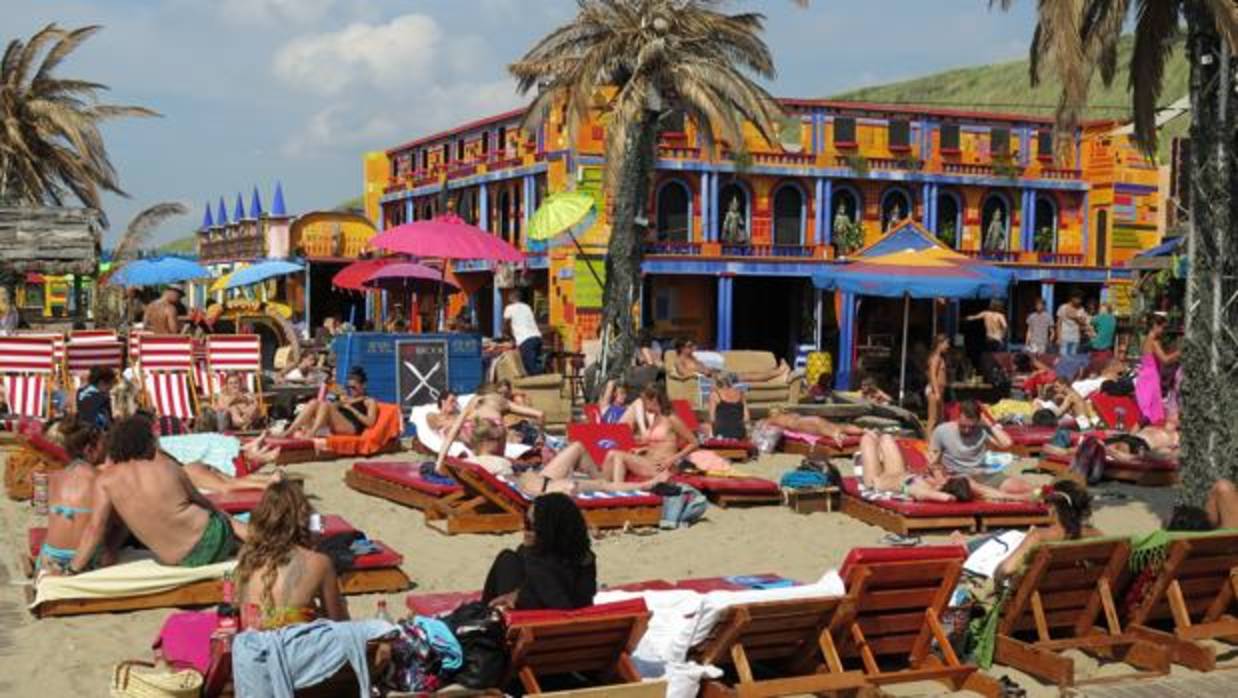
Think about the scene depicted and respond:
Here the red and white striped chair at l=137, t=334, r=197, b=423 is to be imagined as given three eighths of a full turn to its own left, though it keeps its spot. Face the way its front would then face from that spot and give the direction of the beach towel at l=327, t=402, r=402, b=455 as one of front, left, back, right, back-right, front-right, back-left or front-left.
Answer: right

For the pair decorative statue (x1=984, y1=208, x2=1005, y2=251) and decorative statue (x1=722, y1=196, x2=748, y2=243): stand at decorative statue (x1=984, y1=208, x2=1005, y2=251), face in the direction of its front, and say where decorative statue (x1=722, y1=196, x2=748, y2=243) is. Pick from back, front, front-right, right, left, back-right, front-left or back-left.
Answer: front-right

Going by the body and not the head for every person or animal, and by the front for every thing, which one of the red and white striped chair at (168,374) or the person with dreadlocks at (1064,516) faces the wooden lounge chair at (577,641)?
the red and white striped chair

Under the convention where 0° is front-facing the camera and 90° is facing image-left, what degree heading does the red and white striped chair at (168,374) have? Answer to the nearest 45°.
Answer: approximately 0°

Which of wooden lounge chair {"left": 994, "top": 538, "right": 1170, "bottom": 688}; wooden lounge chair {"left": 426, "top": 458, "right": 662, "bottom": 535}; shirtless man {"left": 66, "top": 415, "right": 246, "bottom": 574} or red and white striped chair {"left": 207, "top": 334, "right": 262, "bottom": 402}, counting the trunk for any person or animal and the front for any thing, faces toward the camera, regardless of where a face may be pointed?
the red and white striped chair

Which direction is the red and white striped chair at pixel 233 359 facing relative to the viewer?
toward the camera

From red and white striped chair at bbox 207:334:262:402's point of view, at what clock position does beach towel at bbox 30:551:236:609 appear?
The beach towel is roughly at 12 o'clock from the red and white striped chair.

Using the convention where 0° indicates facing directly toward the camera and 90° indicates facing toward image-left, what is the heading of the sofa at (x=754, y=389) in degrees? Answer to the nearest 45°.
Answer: approximately 0°

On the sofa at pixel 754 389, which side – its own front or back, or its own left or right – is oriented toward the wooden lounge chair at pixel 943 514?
front

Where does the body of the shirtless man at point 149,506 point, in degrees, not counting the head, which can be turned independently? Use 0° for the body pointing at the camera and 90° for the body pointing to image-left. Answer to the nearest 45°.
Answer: approximately 180°

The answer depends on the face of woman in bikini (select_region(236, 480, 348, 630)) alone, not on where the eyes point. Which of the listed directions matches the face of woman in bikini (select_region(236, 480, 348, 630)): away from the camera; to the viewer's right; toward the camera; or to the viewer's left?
away from the camera
